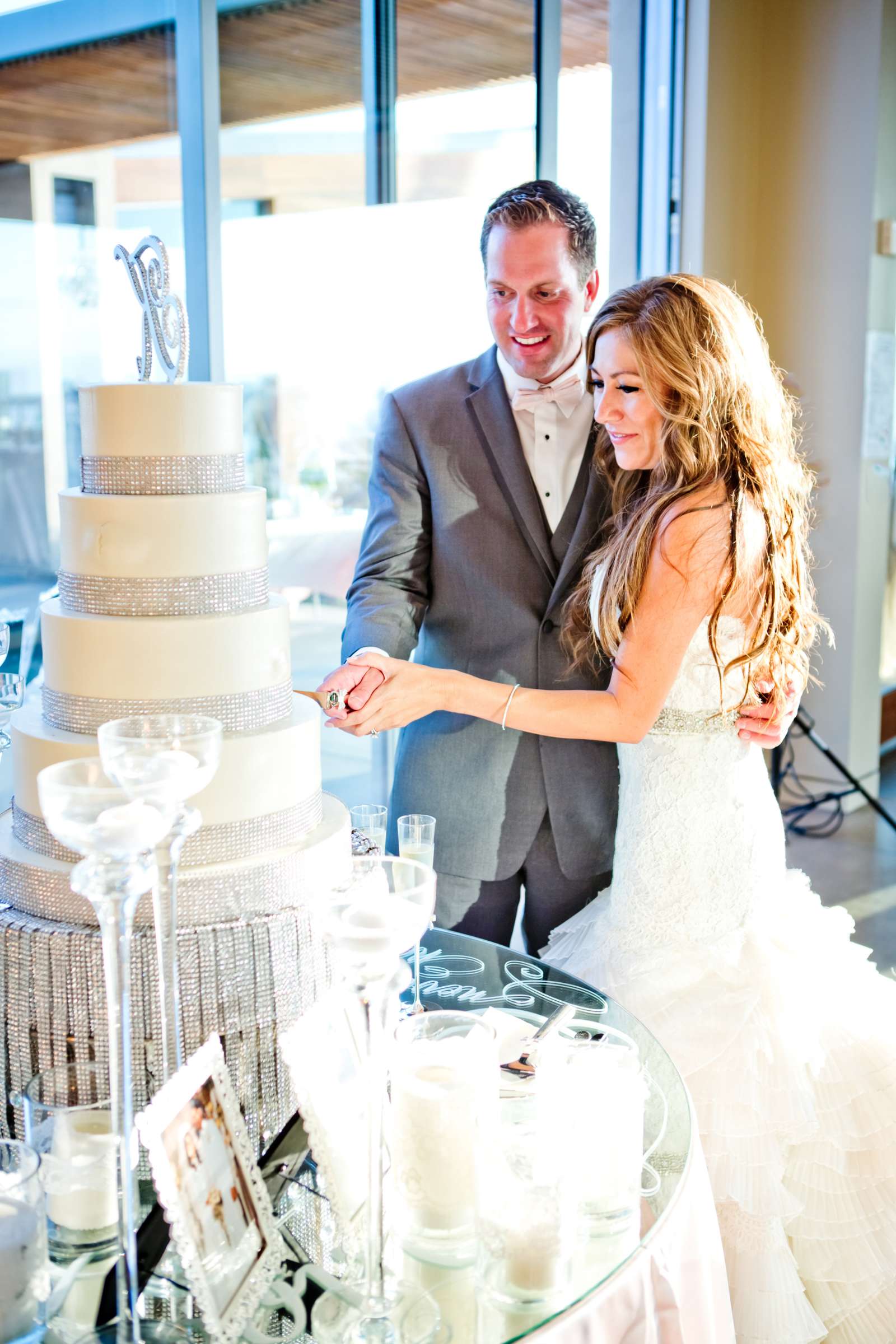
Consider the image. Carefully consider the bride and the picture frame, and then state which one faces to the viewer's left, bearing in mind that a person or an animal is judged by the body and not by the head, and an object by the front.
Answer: the bride

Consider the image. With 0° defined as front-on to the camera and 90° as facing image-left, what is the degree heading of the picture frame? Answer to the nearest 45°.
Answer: approximately 315°

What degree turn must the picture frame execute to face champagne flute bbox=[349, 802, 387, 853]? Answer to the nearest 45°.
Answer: approximately 135° to its left

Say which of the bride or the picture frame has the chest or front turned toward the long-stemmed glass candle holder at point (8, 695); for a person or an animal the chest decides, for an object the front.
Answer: the bride

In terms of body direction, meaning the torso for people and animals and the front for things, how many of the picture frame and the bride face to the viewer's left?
1

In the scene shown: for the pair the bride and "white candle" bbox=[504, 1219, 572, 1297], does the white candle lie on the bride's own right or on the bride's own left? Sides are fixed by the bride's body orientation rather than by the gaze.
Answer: on the bride's own left

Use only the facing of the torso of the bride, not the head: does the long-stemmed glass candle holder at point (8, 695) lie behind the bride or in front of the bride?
in front

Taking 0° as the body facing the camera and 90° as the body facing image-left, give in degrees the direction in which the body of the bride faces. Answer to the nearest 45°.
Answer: approximately 90°

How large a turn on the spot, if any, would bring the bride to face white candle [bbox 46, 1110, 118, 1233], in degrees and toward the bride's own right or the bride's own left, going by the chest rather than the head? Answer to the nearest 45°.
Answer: approximately 45° to the bride's own left
